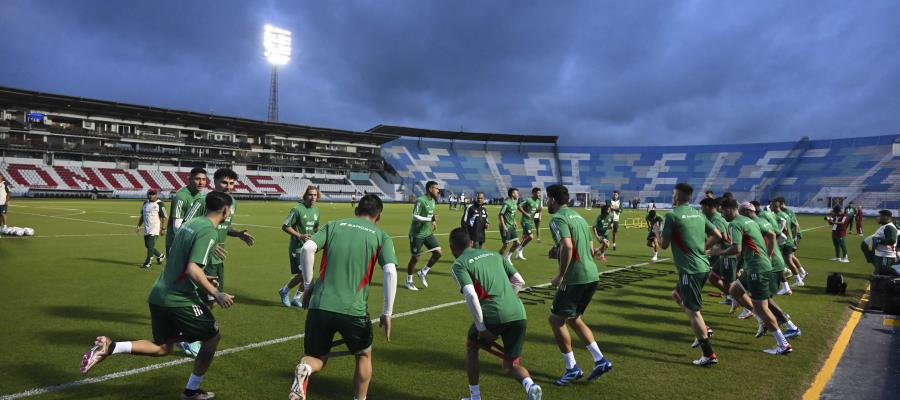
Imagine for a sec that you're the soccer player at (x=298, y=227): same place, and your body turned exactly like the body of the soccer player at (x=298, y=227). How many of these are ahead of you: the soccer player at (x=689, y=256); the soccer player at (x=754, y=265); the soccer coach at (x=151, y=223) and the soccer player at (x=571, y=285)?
3

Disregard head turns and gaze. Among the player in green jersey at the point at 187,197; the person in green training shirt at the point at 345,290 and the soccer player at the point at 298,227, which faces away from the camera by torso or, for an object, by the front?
the person in green training shirt

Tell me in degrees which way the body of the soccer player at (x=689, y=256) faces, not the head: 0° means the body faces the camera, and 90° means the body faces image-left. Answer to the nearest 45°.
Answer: approximately 135°

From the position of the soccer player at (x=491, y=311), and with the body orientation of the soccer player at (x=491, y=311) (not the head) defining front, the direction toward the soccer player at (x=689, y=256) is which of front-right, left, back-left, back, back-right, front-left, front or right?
right

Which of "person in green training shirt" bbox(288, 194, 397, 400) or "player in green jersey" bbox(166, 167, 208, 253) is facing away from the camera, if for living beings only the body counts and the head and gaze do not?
the person in green training shirt

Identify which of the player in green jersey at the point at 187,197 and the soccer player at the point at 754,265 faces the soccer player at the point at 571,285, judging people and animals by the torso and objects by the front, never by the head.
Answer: the player in green jersey

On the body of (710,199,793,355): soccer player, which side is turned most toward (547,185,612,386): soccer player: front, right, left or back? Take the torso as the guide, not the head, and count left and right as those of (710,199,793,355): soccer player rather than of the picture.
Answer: left

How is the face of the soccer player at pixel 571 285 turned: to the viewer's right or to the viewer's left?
to the viewer's left

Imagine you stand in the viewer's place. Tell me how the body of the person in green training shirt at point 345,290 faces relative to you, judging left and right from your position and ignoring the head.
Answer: facing away from the viewer

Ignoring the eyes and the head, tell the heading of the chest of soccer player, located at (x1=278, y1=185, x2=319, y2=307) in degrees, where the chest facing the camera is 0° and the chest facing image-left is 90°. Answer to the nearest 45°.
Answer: approximately 315°

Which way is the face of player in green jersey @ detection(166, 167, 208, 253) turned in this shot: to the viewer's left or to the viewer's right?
to the viewer's right
